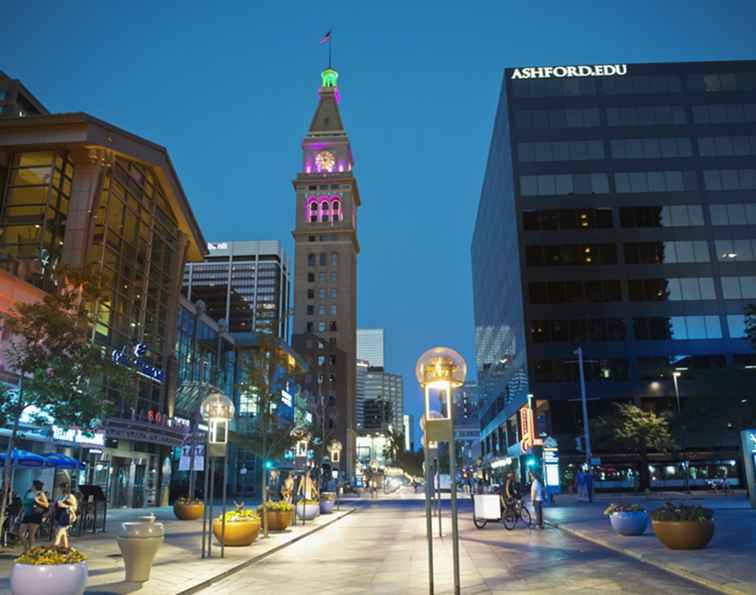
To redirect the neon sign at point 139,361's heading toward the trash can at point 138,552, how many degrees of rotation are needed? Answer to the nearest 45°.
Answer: approximately 45° to its right

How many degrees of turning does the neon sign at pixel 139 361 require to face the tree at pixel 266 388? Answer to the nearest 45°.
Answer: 0° — it already faces it

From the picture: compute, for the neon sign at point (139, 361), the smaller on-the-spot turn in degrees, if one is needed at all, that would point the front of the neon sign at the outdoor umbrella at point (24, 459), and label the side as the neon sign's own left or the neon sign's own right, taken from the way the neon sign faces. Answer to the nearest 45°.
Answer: approximately 45° to the neon sign's own right

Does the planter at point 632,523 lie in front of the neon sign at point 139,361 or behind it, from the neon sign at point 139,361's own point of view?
in front

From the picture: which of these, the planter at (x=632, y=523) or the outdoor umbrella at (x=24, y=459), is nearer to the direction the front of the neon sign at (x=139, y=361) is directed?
the planter

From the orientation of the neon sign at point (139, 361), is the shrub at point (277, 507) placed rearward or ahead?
ahead

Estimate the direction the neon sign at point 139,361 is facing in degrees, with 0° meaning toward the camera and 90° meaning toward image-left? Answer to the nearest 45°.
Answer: approximately 315°

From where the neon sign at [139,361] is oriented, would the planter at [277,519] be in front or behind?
in front

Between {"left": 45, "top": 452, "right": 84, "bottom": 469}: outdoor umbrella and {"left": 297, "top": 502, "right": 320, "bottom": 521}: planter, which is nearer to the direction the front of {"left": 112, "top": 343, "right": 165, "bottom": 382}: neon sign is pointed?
the planter

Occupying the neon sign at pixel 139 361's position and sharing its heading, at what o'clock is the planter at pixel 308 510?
The planter is roughly at 12 o'clock from the neon sign.

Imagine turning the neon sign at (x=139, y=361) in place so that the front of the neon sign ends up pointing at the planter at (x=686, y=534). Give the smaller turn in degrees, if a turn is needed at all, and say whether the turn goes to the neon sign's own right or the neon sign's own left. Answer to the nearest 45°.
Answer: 0° — it already faces it
